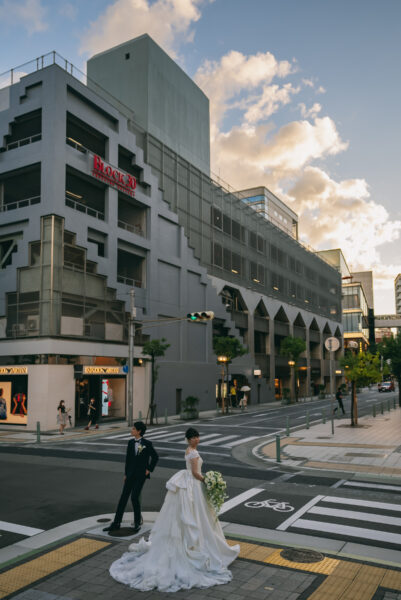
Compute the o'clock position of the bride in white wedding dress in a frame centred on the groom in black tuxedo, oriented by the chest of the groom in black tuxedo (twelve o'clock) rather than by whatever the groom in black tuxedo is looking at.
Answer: The bride in white wedding dress is roughly at 10 o'clock from the groom in black tuxedo.

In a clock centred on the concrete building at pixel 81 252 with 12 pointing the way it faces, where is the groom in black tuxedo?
The groom in black tuxedo is roughly at 1 o'clock from the concrete building.

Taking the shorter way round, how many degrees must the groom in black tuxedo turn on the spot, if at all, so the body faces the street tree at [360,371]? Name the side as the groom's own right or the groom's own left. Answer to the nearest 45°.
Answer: approximately 180°

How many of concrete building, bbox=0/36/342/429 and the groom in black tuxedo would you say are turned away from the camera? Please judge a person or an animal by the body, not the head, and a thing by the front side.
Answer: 0

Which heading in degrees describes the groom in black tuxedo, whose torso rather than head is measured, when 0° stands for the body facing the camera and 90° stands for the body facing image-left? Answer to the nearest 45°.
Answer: approximately 45°

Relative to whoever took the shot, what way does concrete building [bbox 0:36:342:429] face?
facing the viewer and to the right of the viewer

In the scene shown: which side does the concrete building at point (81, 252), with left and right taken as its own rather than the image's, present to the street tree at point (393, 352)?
left

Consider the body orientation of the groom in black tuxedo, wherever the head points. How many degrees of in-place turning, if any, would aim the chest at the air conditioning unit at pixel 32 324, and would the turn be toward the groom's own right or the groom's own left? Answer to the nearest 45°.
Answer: approximately 135° to the groom's own right

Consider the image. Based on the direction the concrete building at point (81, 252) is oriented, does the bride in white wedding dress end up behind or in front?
in front

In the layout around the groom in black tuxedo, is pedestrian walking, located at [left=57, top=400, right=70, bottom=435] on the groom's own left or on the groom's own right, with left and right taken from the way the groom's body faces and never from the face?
on the groom's own right
